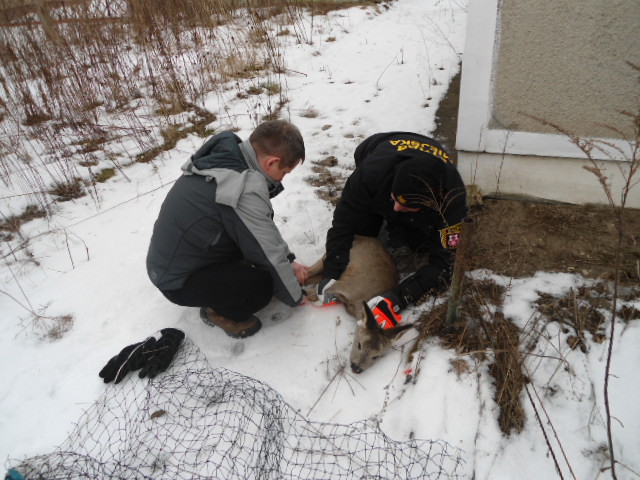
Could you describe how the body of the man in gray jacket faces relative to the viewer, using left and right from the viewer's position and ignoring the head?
facing to the right of the viewer

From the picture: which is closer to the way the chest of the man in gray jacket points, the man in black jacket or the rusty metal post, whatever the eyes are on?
the man in black jacket

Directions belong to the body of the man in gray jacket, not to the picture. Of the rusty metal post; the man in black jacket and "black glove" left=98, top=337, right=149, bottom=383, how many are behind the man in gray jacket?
1

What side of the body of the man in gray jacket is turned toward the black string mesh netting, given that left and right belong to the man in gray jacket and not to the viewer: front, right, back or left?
right

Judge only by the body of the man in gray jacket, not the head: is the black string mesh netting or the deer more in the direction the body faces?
the deer

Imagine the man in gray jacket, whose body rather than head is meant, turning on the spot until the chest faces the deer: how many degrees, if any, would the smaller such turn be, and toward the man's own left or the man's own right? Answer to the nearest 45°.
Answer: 0° — they already face it

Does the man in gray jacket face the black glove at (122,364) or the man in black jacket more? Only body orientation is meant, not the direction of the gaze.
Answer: the man in black jacket

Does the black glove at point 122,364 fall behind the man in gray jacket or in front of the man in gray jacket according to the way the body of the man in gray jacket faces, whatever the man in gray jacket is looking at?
behind

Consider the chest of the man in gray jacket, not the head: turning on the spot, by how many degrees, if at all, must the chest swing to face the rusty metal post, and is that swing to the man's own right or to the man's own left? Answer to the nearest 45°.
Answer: approximately 45° to the man's own right

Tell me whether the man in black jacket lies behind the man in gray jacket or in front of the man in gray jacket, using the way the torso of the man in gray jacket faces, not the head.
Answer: in front
